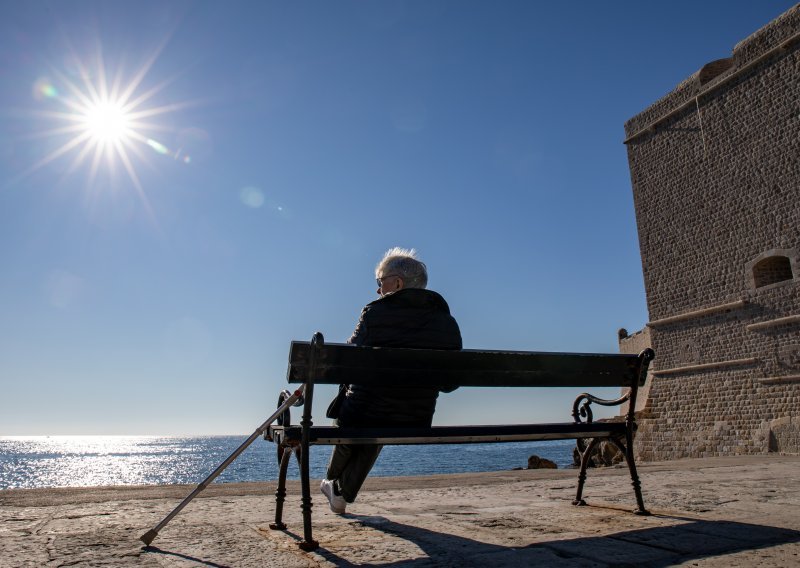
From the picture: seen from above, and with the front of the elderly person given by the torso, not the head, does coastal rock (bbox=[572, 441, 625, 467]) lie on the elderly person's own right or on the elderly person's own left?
on the elderly person's own right

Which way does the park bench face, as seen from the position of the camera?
facing away from the viewer and to the left of the viewer

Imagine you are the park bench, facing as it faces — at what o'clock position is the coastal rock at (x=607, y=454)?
The coastal rock is roughly at 2 o'clock from the park bench.

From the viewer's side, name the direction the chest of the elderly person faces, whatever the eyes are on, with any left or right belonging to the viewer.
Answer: facing away from the viewer and to the left of the viewer

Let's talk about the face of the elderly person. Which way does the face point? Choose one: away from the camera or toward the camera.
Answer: away from the camera
